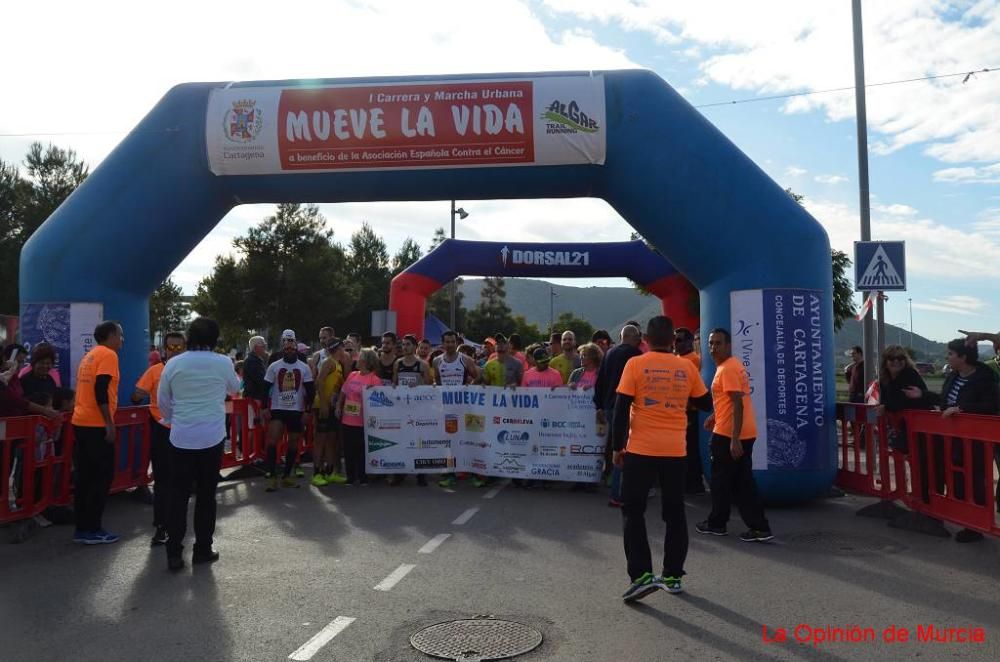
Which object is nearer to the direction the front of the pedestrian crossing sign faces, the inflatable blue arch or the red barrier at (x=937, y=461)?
the red barrier

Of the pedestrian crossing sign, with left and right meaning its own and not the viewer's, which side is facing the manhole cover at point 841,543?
front

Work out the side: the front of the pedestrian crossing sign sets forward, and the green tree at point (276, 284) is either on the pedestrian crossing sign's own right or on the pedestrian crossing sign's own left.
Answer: on the pedestrian crossing sign's own right

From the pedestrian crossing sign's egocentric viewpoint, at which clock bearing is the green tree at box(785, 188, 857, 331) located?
The green tree is roughly at 6 o'clock from the pedestrian crossing sign.

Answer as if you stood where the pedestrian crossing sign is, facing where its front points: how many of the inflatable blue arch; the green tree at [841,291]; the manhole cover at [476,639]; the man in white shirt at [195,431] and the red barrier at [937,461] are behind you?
1

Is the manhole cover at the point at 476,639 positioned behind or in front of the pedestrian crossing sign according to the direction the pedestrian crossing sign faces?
in front

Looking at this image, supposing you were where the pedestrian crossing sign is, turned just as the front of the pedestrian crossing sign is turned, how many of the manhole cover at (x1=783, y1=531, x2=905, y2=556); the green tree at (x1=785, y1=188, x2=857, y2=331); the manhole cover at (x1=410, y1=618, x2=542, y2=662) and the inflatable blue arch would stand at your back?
1

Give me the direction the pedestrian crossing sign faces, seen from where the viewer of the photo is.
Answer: facing the viewer

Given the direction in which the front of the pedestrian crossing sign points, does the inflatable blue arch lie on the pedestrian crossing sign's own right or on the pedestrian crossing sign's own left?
on the pedestrian crossing sign's own right

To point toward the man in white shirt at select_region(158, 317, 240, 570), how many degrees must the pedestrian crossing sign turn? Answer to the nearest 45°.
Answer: approximately 45° to its right

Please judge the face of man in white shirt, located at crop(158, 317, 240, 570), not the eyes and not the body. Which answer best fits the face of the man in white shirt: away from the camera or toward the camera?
away from the camera

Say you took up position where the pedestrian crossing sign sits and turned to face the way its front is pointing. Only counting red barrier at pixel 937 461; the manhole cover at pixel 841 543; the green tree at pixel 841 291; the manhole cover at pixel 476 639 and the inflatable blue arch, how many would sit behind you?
1

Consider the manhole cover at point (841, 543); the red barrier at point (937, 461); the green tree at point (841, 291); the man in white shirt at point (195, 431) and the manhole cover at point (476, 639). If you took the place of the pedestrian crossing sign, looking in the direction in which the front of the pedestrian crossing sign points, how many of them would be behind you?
1

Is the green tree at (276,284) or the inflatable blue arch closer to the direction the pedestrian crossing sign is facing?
the inflatable blue arch

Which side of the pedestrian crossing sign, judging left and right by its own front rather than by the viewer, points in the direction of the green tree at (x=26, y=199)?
right

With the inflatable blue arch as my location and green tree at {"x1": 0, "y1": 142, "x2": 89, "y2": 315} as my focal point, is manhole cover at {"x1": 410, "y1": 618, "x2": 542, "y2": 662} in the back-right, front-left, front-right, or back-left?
back-left
